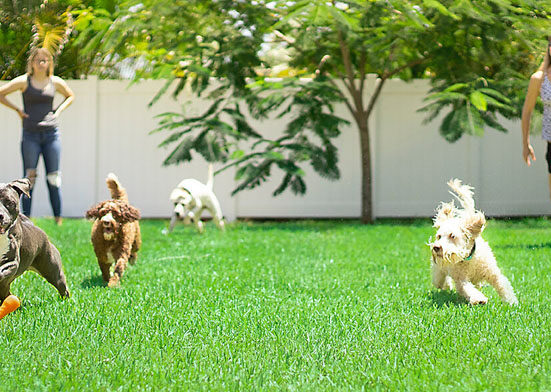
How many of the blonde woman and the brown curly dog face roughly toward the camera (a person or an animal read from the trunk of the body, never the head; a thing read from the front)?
2

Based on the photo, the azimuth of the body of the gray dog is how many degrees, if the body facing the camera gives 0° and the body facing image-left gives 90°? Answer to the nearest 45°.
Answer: approximately 45°

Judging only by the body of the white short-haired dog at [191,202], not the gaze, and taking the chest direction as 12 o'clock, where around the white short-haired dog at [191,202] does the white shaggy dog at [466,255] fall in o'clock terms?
the white shaggy dog at [466,255] is roughly at 10 o'clock from the white short-haired dog at [191,202].

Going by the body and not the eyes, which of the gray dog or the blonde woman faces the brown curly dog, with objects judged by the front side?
the blonde woman

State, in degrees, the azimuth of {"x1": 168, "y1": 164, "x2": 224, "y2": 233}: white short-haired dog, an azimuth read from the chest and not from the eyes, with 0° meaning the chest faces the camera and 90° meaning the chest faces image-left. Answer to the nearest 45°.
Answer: approximately 45°

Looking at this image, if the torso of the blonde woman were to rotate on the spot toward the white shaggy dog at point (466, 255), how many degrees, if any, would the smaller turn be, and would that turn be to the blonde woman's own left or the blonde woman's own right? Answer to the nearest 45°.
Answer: approximately 45° to the blonde woman's own left

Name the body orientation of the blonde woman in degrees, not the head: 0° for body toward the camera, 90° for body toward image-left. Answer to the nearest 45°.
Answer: approximately 0°

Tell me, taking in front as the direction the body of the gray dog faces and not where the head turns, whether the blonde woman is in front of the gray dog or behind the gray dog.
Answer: behind
